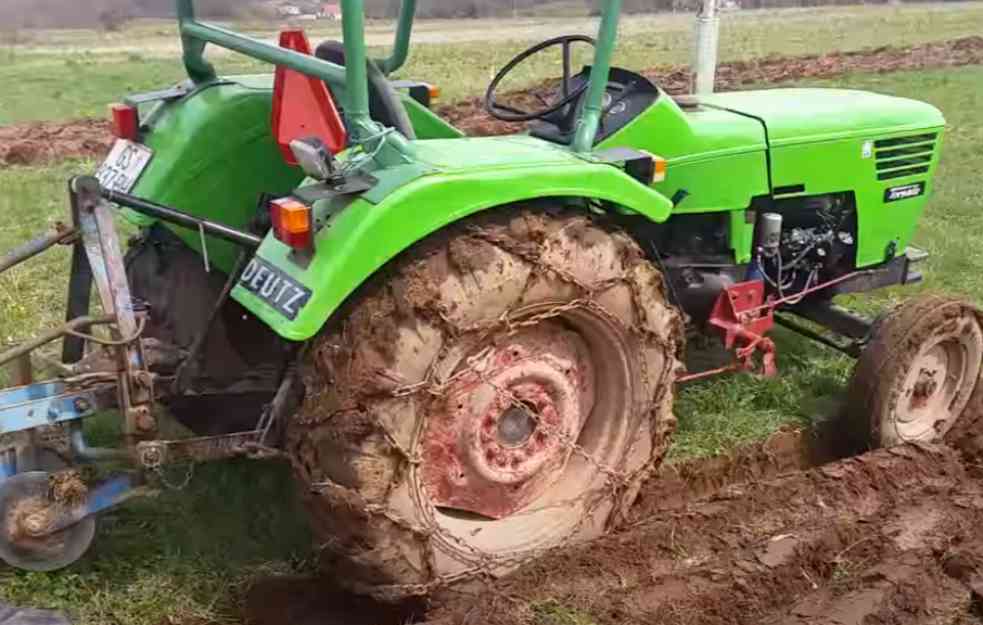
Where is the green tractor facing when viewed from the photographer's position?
facing away from the viewer and to the right of the viewer
